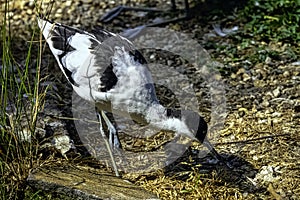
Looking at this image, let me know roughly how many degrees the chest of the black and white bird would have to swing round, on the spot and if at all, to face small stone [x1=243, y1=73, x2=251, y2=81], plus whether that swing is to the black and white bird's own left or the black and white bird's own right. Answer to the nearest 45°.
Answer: approximately 45° to the black and white bird's own left

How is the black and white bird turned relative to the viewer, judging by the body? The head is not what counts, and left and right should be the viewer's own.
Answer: facing to the right of the viewer

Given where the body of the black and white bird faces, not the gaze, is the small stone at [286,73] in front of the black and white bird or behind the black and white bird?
in front
